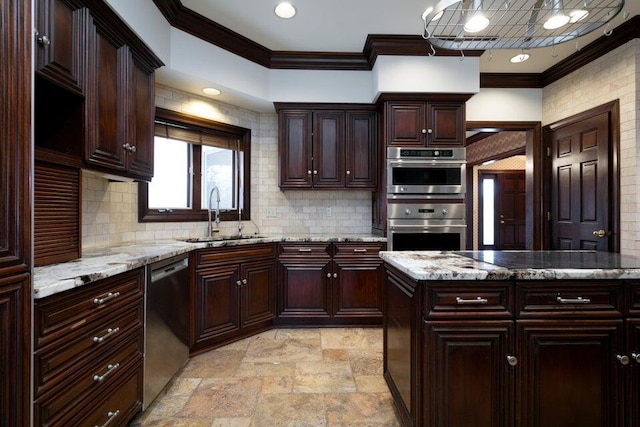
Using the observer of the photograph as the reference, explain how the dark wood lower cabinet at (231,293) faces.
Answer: facing the viewer and to the right of the viewer

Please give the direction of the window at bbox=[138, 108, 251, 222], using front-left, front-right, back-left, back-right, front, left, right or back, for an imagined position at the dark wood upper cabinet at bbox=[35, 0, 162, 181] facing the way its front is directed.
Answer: left

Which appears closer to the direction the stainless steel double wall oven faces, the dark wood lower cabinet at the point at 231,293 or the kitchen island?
the kitchen island

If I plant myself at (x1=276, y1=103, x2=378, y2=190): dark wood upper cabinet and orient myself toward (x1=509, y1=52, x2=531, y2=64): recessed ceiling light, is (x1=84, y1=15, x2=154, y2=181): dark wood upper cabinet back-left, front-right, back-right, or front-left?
back-right

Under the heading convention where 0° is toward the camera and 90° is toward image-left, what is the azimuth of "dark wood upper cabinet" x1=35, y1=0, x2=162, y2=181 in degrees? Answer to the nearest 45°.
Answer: approximately 315°

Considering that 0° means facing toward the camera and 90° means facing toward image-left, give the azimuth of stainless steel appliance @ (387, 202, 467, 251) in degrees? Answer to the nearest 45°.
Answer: approximately 0°

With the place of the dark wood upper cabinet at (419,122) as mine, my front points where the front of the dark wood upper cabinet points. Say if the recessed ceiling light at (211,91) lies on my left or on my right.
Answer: on my right

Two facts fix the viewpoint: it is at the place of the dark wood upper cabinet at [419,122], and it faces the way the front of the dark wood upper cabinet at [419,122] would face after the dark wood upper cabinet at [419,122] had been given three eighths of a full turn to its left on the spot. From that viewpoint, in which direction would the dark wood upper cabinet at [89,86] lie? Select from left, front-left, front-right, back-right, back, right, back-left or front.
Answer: back

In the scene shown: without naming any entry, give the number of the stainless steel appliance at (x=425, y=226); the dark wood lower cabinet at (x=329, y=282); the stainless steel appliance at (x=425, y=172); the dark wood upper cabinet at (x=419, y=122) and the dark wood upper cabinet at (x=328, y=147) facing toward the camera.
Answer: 5

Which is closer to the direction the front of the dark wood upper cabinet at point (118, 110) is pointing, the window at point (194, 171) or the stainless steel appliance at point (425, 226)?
the stainless steel appliance

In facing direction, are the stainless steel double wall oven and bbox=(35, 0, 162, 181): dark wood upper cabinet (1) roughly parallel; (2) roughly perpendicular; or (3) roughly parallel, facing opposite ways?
roughly perpendicular

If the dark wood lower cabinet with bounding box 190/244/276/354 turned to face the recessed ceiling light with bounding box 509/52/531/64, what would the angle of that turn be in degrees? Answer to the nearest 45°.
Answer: approximately 45° to its left

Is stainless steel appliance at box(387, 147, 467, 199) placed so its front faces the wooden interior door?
no

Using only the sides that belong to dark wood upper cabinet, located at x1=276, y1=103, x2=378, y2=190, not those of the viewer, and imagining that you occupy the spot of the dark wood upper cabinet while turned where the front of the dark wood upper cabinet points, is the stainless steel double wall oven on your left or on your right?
on your left

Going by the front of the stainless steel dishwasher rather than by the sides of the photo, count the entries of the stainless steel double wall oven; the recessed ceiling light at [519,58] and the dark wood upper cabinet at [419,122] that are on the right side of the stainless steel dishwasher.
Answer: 0

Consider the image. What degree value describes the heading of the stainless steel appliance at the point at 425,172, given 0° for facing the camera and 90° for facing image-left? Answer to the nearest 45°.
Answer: approximately 0°
